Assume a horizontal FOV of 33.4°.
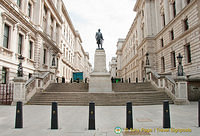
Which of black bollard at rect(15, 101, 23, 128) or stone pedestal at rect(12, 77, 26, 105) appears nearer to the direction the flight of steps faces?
the black bollard

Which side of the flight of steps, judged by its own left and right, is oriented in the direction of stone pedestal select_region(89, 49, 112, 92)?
back

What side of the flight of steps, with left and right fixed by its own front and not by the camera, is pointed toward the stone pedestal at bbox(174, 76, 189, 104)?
left

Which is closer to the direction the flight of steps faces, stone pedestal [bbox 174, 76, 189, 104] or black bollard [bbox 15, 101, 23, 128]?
the black bollard

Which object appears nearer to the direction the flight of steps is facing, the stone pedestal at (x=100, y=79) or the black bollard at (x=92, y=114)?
the black bollard

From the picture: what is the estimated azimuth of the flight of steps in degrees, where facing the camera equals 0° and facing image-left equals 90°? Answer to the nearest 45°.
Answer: approximately 0°

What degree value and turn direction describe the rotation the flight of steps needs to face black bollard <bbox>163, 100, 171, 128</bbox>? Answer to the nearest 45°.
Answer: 0° — it already faces it

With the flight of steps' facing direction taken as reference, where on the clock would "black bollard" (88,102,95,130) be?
The black bollard is roughly at 12 o'clock from the flight of steps.

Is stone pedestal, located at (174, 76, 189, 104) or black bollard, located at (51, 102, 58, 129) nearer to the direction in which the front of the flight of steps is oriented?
the black bollard

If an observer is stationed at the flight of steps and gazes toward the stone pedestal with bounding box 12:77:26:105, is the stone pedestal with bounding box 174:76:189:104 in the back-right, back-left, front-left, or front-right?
back-left
